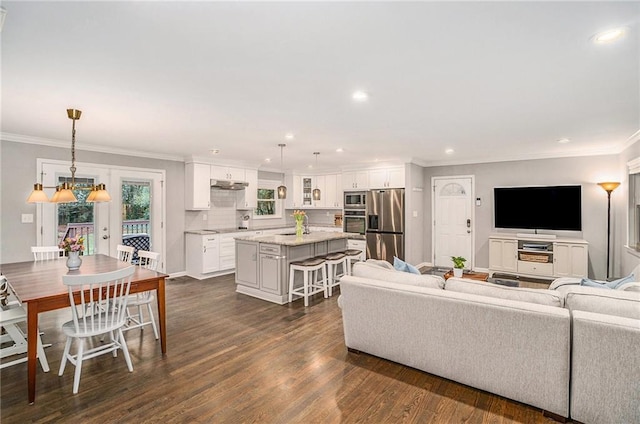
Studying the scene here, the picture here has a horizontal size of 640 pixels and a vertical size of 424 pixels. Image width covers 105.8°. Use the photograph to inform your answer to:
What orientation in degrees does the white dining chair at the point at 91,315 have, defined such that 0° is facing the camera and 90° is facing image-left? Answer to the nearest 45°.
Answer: approximately 135°

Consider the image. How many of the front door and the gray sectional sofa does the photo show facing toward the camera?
1

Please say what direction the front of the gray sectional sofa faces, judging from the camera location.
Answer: facing away from the viewer and to the right of the viewer

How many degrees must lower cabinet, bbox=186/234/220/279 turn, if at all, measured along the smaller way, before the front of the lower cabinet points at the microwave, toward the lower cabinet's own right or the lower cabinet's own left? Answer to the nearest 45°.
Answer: approximately 45° to the lower cabinet's own left

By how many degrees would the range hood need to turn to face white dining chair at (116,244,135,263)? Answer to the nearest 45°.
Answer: approximately 90° to its right

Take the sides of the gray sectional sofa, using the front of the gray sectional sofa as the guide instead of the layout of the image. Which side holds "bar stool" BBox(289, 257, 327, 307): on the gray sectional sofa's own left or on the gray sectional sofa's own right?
on the gray sectional sofa's own left

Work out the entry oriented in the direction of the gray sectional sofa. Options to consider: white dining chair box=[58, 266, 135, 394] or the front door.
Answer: the front door
